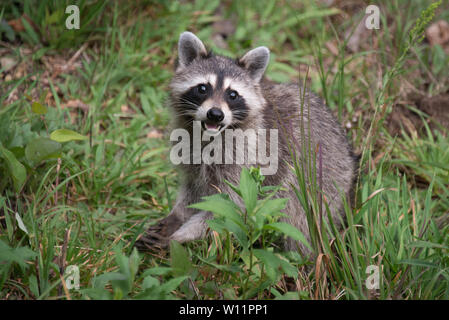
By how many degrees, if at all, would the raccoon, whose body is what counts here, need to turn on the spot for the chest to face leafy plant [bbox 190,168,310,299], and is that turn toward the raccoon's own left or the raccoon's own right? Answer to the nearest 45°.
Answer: approximately 45° to the raccoon's own left

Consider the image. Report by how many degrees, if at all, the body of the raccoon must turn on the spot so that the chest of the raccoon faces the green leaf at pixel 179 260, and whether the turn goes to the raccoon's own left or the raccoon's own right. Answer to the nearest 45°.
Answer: approximately 45° to the raccoon's own left

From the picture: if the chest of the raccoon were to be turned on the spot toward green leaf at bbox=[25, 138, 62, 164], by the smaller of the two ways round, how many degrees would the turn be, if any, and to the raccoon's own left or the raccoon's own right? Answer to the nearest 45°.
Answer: approximately 45° to the raccoon's own right

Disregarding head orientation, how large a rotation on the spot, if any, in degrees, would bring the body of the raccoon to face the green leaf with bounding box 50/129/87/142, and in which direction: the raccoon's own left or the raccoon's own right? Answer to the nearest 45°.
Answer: approximately 90° to the raccoon's own right

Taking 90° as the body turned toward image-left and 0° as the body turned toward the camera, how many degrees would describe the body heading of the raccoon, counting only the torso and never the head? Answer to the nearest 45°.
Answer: approximately 45°
